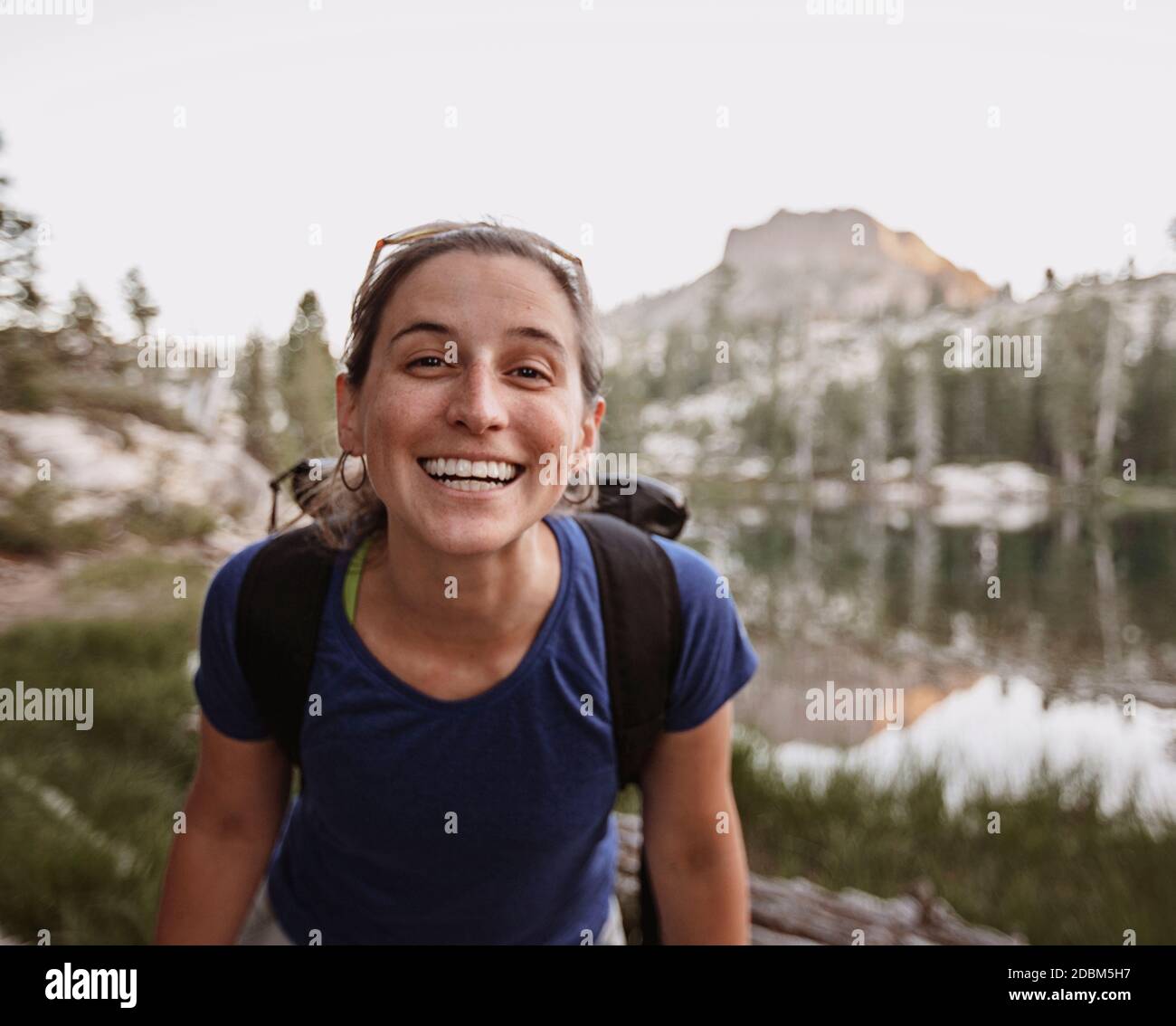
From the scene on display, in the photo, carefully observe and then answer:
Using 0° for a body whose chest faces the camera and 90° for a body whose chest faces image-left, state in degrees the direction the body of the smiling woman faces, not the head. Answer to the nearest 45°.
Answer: approximately 0°

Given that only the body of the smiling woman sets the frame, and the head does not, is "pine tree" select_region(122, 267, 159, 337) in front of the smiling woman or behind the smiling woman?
behind
